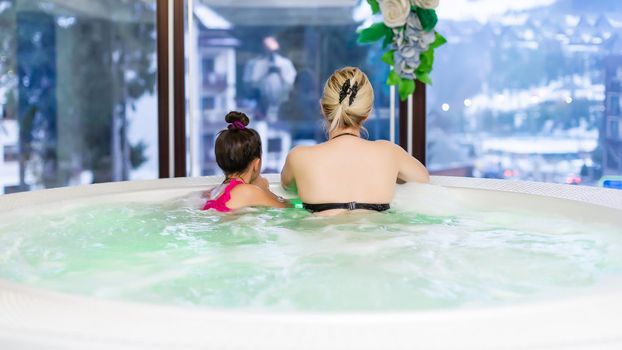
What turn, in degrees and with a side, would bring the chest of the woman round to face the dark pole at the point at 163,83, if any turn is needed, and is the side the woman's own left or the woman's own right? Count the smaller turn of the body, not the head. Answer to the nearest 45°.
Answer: approximately 45° to the woman's own left

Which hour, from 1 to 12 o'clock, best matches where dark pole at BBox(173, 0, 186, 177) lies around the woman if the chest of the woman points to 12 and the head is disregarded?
The dark pole is roughly at 11 o'clock from the woman.

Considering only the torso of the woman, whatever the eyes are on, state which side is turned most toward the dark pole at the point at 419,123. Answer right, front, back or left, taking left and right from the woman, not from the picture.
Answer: front

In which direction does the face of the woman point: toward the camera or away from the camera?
away from the camera

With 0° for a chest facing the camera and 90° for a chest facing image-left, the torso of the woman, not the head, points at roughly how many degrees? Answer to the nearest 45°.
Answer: approximately 180°

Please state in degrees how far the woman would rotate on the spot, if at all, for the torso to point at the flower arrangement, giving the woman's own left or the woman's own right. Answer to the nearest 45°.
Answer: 0° — they already face it

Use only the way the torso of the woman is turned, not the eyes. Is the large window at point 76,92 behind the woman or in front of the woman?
in front
